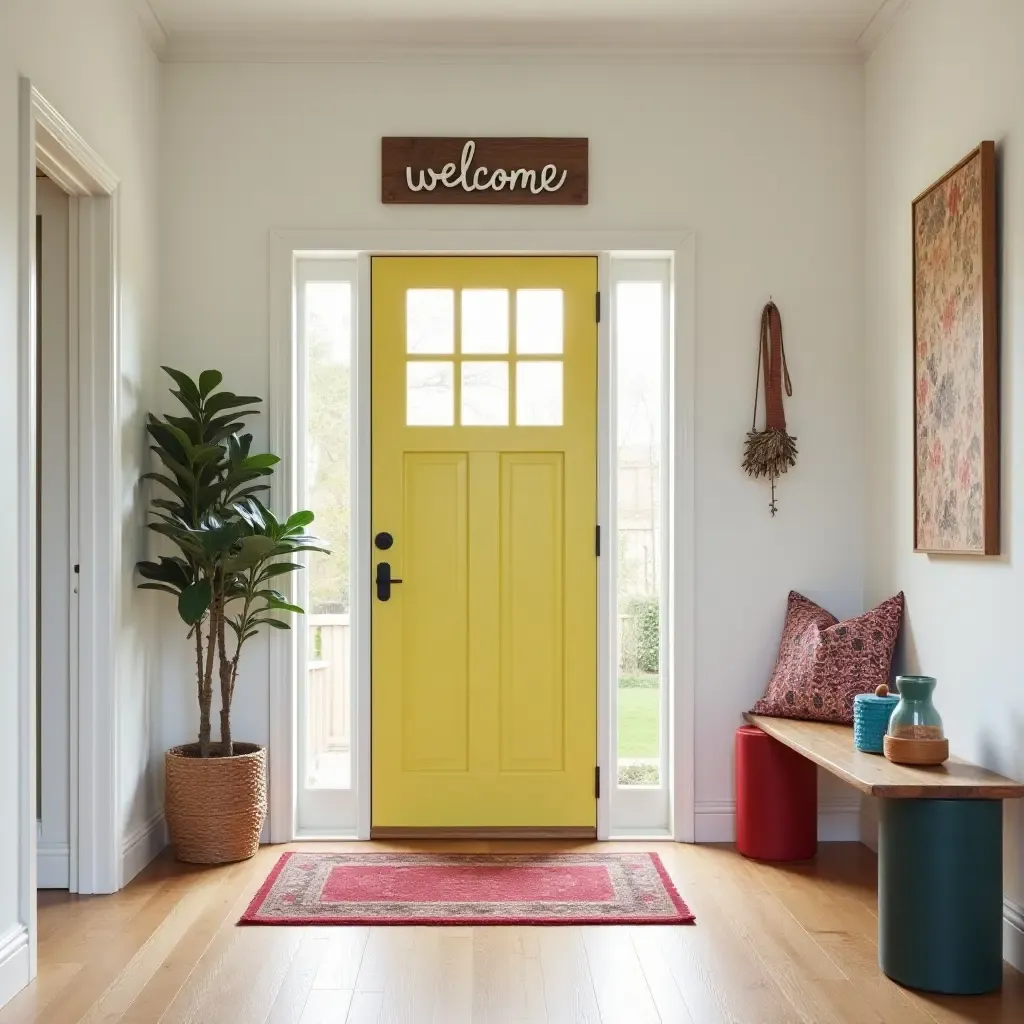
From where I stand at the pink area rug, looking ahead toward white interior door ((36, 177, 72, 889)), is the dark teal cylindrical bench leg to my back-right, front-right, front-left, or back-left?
back-left

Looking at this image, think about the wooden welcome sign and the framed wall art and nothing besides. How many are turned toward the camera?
1

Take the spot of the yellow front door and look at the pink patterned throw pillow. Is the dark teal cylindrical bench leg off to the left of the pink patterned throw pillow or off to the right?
right

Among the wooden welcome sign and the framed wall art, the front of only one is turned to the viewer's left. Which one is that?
the framed wall art

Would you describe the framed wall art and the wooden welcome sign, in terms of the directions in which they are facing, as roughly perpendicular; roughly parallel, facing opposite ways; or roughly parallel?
roughly perpendicular

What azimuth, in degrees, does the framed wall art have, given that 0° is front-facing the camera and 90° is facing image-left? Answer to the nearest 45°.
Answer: approximately 90°

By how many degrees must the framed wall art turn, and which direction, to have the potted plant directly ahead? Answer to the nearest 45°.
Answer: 0° — it already faces it

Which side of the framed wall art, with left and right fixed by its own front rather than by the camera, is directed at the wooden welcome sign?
front

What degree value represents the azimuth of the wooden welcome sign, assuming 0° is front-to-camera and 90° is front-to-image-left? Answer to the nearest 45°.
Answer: approximately 0°

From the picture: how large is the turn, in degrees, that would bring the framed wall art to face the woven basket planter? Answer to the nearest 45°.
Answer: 0° — it already faces it
